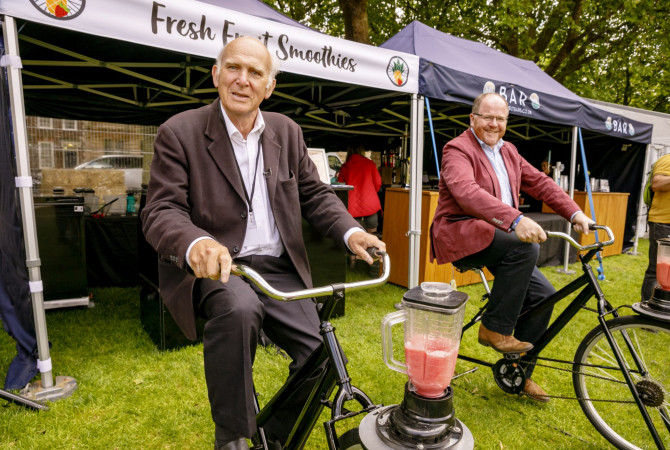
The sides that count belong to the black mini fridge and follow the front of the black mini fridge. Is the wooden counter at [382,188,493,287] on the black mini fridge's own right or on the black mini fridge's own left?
on the black mini fridge's own left

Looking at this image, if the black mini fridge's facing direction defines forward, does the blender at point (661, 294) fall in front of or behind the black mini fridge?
in front

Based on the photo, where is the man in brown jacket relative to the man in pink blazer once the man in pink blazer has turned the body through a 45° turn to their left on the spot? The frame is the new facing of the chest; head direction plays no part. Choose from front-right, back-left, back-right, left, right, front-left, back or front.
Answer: back-right

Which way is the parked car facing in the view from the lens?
facing to the left of the viewer

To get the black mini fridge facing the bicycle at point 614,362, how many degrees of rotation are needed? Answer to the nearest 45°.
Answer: approximately 45° to its left

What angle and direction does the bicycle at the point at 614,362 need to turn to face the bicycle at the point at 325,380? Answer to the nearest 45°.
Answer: approximately 90° to its right

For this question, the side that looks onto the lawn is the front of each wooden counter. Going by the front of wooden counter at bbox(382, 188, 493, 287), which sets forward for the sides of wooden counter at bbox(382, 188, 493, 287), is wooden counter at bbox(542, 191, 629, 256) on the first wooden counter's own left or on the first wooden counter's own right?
on the first wooden counter's own left

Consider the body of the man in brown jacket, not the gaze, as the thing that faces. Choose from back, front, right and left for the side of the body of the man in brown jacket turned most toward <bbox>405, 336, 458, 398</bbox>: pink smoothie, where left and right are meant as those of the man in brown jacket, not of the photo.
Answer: front

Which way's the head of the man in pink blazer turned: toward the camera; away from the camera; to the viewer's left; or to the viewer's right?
toward the camera

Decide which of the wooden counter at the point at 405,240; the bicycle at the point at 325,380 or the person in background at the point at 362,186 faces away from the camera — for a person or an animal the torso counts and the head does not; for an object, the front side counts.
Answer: the person in background

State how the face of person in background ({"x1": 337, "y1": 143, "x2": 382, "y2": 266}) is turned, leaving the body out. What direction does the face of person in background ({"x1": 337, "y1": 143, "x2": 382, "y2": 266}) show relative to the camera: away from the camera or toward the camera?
away from the camera

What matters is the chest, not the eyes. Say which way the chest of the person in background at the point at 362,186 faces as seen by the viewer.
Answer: away from the camera

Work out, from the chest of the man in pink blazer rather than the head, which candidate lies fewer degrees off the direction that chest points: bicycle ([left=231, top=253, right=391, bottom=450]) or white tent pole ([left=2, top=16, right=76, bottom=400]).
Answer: the bicycle

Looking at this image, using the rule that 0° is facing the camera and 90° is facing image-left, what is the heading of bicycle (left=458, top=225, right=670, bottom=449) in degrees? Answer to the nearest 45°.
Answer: approximately 315°

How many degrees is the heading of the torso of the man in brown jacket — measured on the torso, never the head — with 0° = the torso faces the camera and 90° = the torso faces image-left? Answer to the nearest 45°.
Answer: approximately 315°
